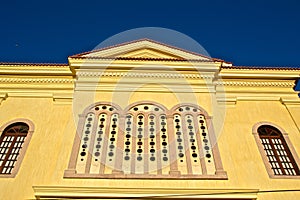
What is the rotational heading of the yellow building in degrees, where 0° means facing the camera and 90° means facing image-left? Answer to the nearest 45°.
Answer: approximately 0°
